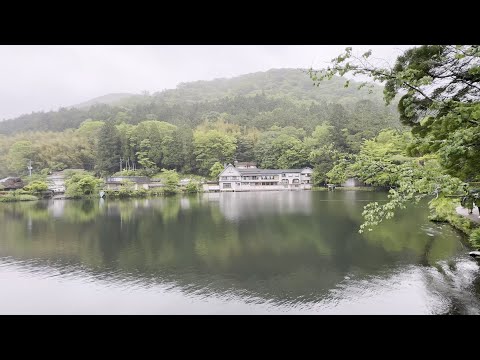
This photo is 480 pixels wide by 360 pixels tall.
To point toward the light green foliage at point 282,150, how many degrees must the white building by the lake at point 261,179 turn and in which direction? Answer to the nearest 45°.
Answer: approximately 135° to its left

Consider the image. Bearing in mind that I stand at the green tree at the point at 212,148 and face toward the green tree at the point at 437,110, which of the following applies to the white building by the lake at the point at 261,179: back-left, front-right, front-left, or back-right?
front-left

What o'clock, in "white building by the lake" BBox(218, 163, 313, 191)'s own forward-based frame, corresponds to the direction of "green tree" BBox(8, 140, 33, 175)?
The green tree is roughly at 3 o'clock from the white building by the lake.

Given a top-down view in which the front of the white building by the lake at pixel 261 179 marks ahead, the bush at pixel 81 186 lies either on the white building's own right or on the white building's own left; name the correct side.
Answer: on the white building's own right

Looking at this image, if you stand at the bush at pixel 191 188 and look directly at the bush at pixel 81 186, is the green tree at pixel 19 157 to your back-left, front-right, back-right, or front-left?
front-right

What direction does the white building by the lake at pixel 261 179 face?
toward the camera

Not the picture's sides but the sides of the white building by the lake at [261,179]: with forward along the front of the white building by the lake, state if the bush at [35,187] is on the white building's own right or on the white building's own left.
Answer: on the white building's own right

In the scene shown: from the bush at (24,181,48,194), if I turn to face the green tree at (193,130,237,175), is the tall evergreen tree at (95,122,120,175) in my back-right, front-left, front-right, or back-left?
front-left

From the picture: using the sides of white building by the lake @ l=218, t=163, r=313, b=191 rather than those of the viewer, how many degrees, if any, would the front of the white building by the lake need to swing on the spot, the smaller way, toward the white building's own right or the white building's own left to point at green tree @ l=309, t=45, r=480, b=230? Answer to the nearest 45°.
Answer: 0° — it already faces it

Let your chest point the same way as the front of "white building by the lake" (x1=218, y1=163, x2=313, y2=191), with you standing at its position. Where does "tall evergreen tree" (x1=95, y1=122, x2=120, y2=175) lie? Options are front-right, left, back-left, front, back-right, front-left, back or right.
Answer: right

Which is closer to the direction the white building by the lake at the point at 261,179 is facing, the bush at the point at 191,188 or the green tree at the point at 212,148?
the bush

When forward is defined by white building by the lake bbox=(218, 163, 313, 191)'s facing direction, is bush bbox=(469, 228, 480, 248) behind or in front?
in front

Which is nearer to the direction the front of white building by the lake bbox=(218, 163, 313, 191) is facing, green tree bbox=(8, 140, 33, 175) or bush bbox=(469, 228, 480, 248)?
the bush

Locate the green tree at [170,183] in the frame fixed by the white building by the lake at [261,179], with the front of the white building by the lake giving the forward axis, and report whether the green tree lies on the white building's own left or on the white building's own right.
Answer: on the white building's own right
